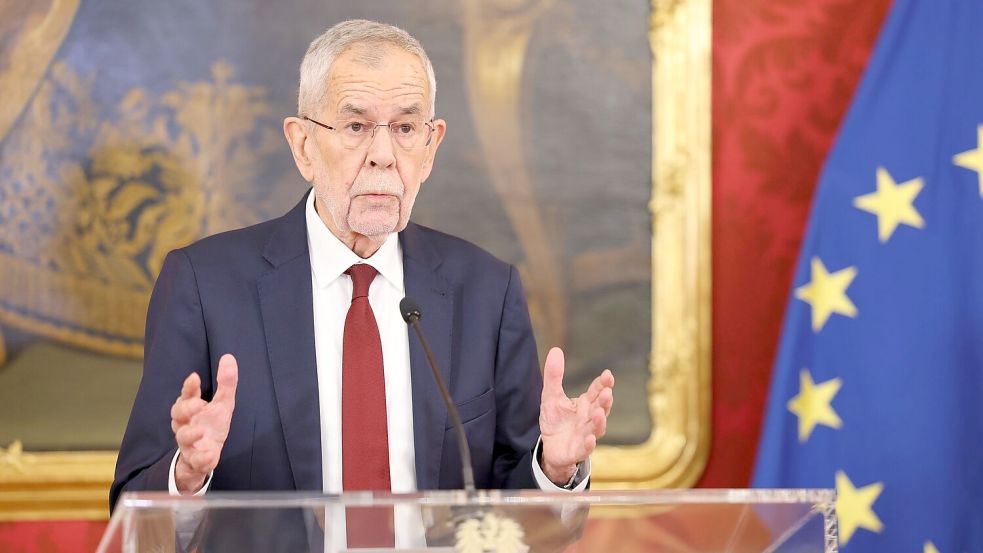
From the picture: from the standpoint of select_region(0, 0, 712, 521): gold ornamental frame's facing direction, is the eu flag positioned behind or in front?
in front

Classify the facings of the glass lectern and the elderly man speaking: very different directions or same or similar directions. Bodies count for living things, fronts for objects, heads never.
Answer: same or similar directions

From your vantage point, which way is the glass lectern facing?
toward the camera

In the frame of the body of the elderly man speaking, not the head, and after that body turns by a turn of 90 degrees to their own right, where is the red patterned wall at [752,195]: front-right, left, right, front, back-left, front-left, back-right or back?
back-right

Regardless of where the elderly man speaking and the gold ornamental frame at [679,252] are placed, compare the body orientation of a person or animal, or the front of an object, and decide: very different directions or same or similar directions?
same or similar directions

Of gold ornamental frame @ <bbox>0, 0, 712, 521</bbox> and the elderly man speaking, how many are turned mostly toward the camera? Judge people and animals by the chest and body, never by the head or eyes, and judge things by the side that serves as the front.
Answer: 2

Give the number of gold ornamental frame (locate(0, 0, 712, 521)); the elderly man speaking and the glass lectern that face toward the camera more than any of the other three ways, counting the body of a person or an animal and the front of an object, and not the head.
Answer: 3

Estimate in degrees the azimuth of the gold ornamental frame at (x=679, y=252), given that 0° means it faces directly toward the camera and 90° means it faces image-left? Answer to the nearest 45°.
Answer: approximately 0°

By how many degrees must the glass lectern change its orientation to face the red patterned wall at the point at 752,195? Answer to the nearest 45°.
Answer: approximately 135° to its left

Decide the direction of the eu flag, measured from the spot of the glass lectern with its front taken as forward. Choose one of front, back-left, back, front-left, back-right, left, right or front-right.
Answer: back-left

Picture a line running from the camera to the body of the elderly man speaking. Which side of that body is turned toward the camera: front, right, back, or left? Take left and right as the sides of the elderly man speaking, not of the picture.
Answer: front
